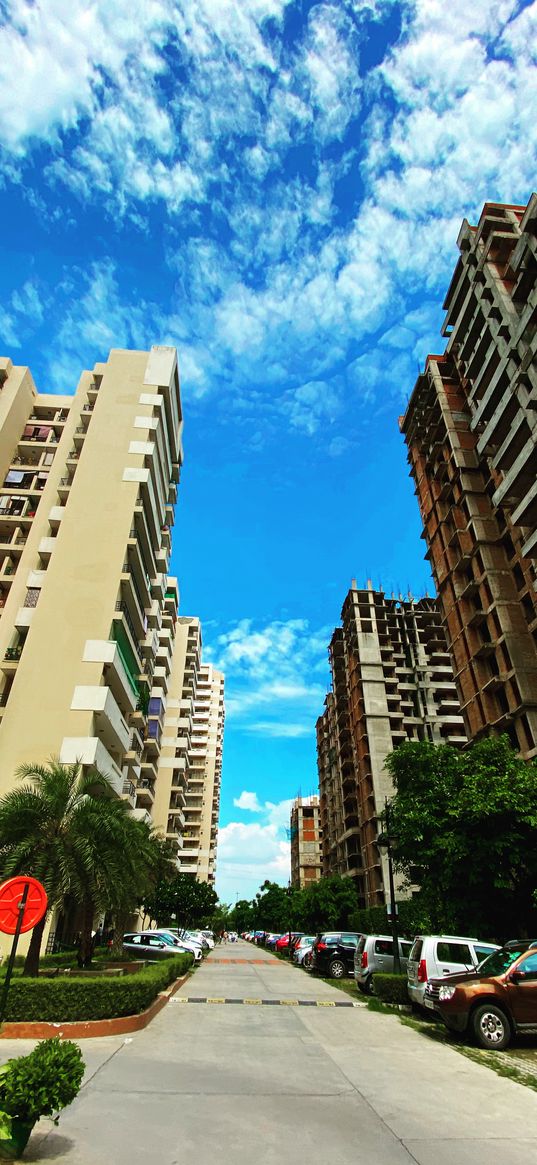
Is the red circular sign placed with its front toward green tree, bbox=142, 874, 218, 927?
no

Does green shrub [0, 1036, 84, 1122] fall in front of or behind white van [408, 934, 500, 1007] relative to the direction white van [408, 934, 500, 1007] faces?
behind

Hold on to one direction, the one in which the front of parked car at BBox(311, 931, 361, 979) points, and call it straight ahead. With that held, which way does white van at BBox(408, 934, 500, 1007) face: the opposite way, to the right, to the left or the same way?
the same way

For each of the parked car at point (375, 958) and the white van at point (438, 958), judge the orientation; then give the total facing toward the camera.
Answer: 0

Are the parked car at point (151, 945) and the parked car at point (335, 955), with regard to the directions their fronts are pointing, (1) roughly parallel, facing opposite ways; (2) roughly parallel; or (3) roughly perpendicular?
roughly perpendicular

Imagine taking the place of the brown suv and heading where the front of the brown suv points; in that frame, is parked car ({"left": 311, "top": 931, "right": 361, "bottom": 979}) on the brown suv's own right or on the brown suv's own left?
on the brown suv's own right

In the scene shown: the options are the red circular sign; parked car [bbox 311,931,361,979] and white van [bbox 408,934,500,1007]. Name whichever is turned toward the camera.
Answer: the red circular sign

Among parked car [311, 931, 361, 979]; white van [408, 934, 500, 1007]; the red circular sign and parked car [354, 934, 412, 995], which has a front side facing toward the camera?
the red circular sign

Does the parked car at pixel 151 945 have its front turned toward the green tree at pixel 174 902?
no

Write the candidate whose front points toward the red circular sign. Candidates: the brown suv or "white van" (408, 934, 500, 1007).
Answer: the brown suv

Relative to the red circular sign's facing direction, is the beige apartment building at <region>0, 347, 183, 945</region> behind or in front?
behind

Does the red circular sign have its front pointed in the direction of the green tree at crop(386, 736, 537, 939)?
no

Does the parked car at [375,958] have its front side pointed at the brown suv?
no
